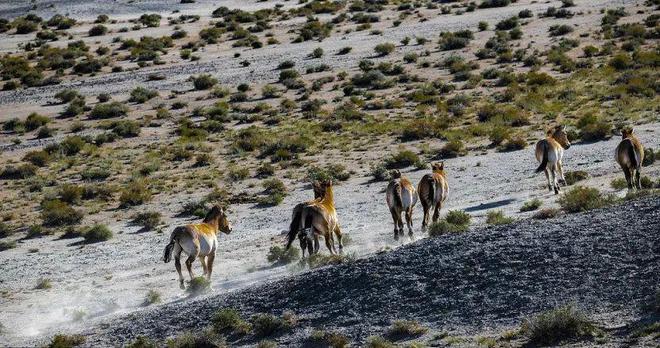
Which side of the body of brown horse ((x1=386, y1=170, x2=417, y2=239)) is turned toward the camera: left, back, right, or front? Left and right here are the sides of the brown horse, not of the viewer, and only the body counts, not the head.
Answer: back

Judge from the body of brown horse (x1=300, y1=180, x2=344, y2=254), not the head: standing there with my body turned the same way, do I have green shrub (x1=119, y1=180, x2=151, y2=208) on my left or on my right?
on my left

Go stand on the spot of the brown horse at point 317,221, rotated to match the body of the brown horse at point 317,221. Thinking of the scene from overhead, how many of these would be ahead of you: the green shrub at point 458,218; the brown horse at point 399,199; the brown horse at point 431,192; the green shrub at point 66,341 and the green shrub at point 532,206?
4

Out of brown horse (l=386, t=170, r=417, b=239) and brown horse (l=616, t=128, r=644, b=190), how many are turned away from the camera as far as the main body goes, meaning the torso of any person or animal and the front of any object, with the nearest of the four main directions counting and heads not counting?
2

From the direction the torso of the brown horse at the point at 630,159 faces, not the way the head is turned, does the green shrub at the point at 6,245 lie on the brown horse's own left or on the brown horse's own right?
on the brown horse's own left

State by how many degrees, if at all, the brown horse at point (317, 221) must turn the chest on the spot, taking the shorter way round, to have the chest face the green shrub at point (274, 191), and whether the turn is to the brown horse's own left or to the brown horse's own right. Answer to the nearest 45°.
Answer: approximately 45° to the brown horse's own left

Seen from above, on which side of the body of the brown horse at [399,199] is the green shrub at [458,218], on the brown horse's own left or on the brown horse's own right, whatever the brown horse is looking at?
on the brown horse's own right

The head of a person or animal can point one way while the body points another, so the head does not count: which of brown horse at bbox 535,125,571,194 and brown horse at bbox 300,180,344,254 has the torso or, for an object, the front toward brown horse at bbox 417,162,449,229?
brown horse at bbox 300,180,344,254

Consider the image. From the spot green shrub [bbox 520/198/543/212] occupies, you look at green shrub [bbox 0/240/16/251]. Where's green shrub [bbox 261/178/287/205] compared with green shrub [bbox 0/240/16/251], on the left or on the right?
right

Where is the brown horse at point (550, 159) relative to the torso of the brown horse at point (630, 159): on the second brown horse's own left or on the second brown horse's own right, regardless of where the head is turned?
on the second brown horse's own left

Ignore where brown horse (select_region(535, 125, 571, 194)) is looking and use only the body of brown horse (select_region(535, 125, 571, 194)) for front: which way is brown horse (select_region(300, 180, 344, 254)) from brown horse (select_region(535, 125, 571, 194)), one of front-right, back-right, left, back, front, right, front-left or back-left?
back

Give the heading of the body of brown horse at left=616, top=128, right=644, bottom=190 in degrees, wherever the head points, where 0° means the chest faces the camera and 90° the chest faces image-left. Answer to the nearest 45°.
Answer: approximately 180°

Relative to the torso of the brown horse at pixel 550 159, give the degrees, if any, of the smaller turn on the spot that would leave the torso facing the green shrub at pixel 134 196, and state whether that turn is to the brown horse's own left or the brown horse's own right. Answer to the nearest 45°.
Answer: approximately 135° to the brown horse's own left

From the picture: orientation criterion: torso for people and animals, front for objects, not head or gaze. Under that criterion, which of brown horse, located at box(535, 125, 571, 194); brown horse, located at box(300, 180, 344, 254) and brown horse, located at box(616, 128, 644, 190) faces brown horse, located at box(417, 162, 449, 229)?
brown horse, located at box(300, 180, 344, 254)

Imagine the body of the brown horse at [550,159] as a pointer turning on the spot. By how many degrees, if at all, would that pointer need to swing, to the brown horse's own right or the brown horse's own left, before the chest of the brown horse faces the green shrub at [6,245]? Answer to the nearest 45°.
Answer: approximately 135° to the brown horse's own left
